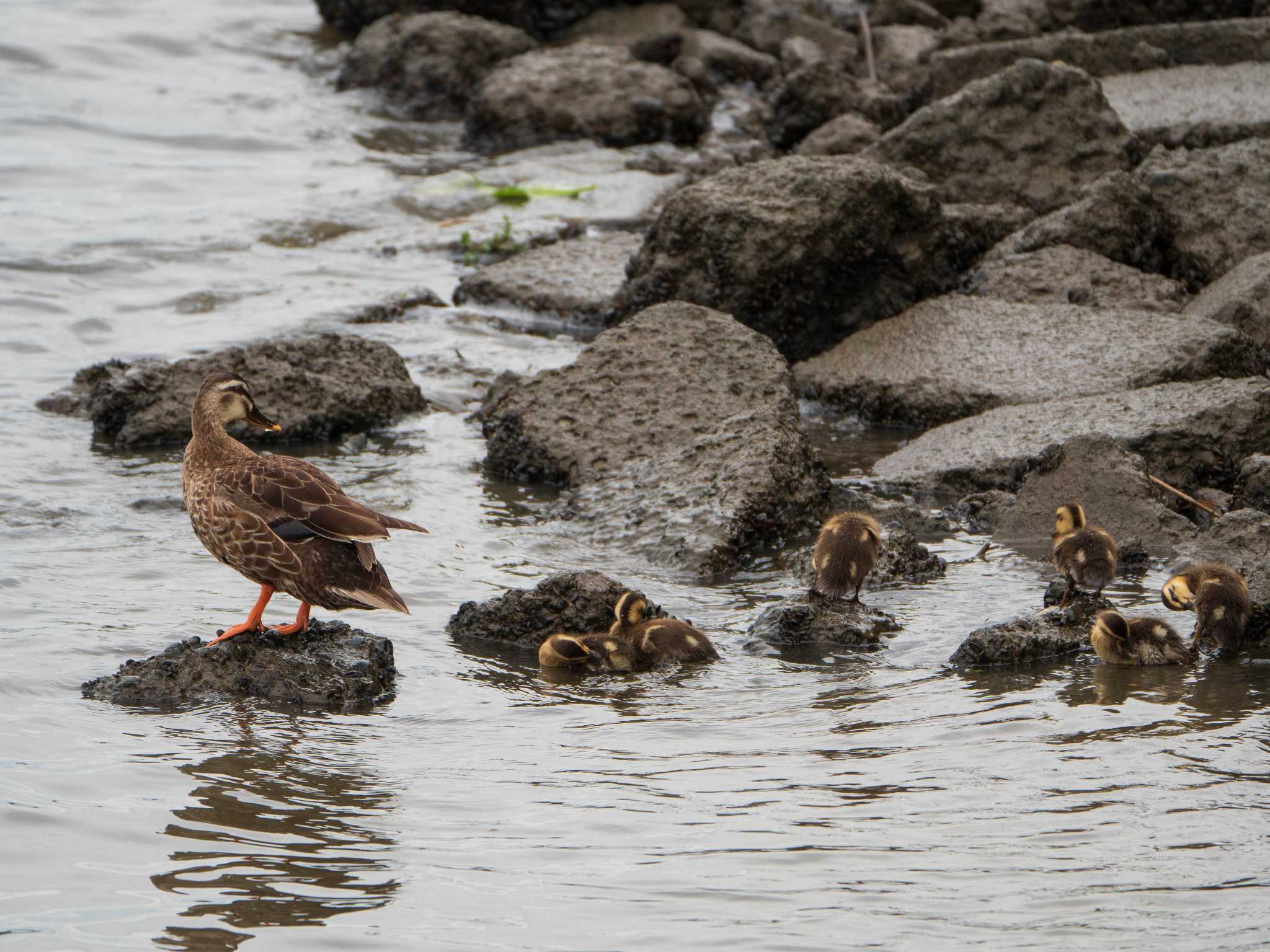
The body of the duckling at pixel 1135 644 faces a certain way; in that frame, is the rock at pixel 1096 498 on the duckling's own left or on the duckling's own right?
on the duckling's own right

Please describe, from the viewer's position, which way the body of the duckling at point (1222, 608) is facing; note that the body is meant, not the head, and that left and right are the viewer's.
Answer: facing away from the viewer and to the left of the viewer

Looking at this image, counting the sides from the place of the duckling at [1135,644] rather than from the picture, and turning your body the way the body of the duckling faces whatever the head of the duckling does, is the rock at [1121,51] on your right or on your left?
on your right

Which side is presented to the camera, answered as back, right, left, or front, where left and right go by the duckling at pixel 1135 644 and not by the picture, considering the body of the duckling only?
left

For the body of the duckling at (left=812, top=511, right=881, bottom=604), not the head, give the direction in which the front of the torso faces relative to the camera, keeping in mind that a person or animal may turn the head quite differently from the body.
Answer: away from the camera

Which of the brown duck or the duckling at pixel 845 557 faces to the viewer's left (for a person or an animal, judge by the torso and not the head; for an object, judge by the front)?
the brown duck

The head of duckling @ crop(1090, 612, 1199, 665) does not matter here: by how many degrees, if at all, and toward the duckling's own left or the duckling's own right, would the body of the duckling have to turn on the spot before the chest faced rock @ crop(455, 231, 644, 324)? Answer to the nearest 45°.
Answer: approximately 45° to the duckling's own right

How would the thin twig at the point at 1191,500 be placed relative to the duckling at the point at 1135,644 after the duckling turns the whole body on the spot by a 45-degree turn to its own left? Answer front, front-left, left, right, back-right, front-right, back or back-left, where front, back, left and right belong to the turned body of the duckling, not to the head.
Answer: back-right

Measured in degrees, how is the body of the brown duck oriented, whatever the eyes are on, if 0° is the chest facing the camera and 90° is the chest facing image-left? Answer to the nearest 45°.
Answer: approximately 90°

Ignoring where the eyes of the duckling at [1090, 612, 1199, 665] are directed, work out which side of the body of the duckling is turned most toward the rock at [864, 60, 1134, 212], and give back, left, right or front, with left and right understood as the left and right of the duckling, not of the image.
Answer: right

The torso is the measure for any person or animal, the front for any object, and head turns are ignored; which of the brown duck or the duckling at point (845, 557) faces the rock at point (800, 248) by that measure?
the duckling

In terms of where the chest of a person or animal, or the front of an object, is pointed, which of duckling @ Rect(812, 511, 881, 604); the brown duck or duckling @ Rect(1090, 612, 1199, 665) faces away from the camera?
duckling @ Rect(812, 511, 881, 604)

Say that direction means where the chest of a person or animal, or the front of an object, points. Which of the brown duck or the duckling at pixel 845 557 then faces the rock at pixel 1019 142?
the duckling

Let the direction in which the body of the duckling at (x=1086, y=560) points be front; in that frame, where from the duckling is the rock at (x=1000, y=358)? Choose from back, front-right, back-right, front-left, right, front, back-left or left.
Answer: front-right

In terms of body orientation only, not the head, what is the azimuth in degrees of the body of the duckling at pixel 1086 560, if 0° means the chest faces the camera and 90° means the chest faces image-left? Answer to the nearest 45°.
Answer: approximately 135°
